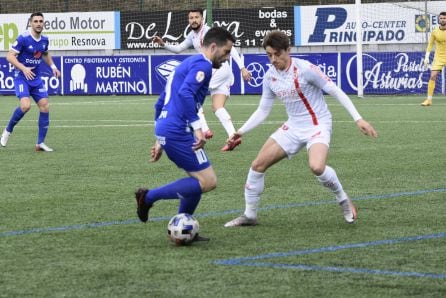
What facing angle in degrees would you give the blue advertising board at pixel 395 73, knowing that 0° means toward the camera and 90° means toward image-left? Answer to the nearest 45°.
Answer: approximately 0°

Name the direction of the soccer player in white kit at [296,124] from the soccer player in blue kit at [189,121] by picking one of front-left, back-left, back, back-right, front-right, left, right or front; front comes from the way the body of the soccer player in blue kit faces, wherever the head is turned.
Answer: front-left

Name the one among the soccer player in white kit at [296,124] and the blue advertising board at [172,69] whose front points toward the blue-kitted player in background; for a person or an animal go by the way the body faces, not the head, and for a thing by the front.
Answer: the blue advertising board

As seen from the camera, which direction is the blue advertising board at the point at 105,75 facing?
toward the camera

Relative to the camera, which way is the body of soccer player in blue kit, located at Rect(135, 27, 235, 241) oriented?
to the viewer's right

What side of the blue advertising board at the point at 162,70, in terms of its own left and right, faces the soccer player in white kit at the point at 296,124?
front

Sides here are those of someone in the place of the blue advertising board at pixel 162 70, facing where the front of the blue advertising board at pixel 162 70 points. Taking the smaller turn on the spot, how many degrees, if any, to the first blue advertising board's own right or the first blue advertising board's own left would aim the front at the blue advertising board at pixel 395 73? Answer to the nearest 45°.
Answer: approximately 45° to the first blue advertising board's own left

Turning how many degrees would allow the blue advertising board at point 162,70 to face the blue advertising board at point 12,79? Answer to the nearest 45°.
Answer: approximately 90° to its right

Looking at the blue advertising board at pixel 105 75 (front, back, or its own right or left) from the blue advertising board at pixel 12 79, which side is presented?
right

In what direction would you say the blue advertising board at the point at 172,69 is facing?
toward the camera

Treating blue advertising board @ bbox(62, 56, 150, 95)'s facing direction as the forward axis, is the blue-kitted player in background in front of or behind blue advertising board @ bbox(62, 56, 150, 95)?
in front

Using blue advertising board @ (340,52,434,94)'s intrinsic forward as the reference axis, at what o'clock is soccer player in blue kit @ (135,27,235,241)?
The soccer player in blue kit is roughly at 12 o'clock from the blue advertising board.

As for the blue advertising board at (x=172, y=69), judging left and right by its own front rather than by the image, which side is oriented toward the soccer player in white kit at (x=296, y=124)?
front

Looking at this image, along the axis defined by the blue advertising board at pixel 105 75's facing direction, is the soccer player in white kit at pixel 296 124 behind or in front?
in front

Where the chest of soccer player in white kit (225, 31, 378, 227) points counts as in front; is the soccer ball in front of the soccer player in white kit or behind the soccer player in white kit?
in front
